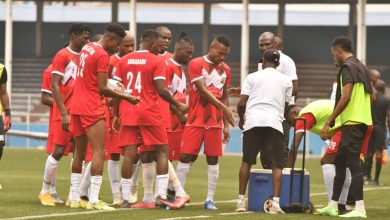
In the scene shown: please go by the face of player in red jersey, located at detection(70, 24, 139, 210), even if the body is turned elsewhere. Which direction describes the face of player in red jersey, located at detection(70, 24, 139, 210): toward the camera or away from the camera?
away from the camera

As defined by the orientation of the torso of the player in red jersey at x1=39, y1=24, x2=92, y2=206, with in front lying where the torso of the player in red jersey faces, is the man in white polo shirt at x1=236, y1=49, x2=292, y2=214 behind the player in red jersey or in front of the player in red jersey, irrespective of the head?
in front

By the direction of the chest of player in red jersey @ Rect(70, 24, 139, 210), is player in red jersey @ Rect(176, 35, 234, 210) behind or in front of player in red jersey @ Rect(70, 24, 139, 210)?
in front

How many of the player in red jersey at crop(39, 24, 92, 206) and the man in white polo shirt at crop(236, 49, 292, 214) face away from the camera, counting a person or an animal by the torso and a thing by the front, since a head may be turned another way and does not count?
1

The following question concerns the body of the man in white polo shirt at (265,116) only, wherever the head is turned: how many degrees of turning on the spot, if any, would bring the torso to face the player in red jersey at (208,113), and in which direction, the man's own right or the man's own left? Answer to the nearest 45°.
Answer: approximately 45° to the man's own left

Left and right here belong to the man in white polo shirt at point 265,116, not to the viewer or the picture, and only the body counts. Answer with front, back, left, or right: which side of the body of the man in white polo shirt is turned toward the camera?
back

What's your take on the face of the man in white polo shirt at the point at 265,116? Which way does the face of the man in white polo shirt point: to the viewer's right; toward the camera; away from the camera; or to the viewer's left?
away from the camera

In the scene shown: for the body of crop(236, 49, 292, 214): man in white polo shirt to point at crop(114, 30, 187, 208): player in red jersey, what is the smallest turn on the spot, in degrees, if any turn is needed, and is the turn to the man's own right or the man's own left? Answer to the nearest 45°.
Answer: approximately 90° to the man's own left

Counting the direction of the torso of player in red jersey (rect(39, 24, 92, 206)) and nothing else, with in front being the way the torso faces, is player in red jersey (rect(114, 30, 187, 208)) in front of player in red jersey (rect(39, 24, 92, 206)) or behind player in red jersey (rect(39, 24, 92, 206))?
in front

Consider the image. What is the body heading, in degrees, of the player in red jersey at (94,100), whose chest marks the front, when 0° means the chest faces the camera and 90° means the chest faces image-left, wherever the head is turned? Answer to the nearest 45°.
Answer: approximately 225°

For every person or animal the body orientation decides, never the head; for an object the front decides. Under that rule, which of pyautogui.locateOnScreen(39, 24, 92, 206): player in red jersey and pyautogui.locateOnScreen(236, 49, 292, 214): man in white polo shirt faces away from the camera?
the man in white polo shirt
